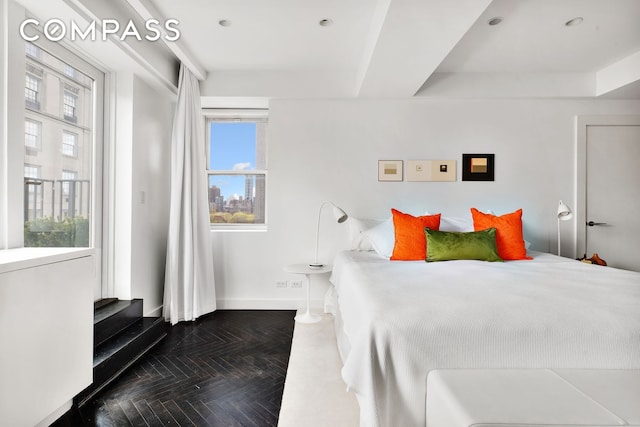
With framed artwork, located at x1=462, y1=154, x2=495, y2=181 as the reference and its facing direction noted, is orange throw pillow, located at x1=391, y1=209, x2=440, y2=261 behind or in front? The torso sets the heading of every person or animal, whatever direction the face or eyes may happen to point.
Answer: in front

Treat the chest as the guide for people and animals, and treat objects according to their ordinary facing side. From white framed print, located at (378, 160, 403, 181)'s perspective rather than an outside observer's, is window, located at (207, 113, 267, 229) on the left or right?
on its right

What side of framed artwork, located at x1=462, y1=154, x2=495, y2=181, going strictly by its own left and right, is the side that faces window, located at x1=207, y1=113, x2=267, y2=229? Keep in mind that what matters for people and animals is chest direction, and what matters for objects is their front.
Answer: right

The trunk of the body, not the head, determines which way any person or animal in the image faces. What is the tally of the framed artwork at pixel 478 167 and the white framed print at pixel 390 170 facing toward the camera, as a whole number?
2

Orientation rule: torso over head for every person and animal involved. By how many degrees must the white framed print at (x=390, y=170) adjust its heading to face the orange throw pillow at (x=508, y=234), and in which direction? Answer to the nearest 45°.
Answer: approximately 45° to its left

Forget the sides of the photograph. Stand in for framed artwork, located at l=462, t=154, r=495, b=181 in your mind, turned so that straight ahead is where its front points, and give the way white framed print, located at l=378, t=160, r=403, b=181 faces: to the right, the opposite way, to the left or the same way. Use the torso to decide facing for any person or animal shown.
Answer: the same way

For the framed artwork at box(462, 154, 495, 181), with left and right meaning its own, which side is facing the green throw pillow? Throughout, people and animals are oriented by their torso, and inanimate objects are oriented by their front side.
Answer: front

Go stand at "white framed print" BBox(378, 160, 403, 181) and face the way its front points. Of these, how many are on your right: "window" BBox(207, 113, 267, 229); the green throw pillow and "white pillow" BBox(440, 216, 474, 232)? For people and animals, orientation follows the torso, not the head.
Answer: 1

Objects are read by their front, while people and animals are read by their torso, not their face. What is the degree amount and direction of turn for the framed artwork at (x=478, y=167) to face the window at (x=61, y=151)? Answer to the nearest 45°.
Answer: approximately 45° to its right

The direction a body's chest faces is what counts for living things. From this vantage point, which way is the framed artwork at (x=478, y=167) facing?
toward the camera

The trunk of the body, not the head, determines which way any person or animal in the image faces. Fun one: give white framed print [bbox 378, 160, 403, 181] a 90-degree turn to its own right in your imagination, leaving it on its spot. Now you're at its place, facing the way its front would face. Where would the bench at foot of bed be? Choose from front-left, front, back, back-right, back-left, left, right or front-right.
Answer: left

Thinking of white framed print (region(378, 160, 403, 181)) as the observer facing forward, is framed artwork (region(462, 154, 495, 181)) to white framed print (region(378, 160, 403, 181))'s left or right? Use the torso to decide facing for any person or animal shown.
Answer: on its left

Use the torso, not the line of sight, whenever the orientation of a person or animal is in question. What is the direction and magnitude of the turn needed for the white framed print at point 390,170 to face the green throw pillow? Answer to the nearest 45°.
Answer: approximately 45° to its left

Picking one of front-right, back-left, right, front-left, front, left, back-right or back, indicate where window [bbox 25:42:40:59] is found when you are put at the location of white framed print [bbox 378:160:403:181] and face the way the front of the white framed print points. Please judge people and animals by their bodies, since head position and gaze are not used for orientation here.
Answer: back-right

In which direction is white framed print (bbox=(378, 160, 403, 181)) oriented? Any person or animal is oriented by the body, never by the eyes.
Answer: toward the camera
